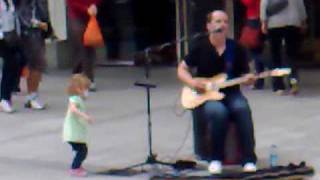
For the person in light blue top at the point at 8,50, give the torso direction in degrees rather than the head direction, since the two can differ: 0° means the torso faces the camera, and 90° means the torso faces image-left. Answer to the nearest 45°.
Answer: approximately 315°

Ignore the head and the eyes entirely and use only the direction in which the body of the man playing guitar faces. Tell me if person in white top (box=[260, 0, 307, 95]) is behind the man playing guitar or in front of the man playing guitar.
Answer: behind

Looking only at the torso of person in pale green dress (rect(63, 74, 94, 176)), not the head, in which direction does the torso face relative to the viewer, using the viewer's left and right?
facing to the right of the viewer

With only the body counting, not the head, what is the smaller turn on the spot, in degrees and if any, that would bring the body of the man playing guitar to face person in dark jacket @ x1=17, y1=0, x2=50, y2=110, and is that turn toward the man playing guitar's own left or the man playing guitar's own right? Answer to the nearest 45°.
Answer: approximately 135° to the man playing guitar's own right
